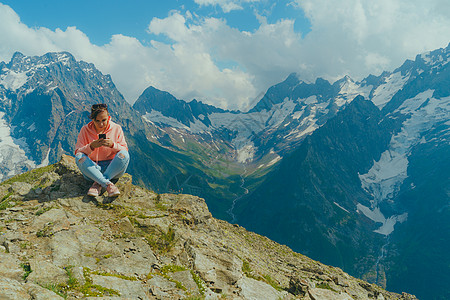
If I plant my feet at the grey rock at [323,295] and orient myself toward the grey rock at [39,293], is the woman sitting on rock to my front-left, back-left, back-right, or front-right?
front-right

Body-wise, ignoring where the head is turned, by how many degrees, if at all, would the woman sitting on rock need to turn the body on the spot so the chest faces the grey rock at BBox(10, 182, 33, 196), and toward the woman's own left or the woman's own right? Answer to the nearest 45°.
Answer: approximately 135° to the woman's own right

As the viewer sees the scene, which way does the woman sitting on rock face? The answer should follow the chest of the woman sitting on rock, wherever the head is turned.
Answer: toward the camera

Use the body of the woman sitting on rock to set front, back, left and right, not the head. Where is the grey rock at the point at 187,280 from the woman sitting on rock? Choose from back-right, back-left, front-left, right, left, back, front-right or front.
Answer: front-left

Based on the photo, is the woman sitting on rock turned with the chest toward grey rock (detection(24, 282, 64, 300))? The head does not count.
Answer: yes

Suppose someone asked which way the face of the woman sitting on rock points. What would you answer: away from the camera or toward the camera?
toward the camera

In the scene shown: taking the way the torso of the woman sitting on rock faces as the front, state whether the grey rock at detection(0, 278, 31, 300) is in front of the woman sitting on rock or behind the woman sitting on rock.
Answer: in front

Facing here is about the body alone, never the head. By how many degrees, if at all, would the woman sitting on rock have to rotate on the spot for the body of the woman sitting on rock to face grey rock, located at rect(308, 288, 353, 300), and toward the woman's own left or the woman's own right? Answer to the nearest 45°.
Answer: approximately 90° to the woman's own left
